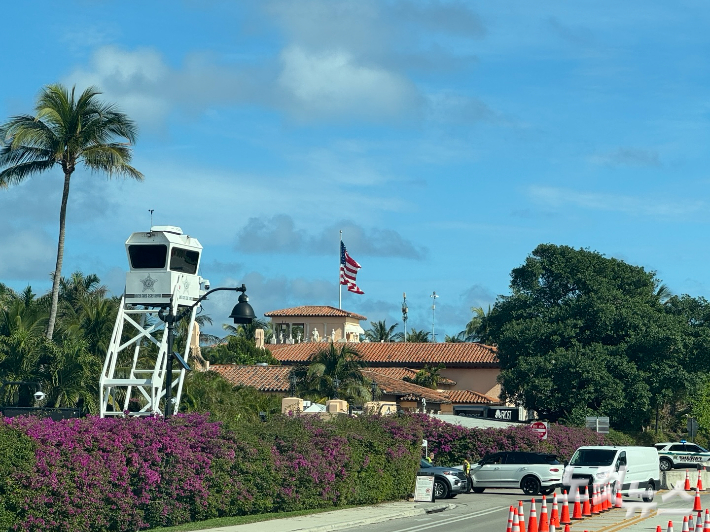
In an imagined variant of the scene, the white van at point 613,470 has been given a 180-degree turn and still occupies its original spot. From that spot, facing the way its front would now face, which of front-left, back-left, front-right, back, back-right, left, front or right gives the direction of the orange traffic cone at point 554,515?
back-right

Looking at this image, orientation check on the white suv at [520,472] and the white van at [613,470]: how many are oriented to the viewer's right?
0

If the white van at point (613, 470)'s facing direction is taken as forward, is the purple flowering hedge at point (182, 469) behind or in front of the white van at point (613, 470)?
in front

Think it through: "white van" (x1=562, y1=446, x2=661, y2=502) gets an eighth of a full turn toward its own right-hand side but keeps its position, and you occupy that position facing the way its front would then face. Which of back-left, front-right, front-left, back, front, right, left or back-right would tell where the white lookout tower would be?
front

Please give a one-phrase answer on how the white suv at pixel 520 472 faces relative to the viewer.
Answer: facing away from the viewer and to the left of the viewer

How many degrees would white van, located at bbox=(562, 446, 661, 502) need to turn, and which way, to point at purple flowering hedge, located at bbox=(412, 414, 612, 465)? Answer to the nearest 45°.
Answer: approximately 90° to its right

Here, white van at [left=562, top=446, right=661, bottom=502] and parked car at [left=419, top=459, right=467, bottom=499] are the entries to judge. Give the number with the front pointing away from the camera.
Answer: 0

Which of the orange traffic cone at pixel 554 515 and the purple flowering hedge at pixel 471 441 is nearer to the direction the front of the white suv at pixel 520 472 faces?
the purple flowering hedge

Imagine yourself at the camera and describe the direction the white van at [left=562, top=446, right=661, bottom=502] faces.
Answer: facing the viewer and to the left of the viewer
